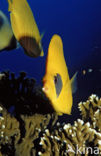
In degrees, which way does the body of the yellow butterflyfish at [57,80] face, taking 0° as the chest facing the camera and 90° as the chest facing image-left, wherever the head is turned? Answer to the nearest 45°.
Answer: approximately 45°
